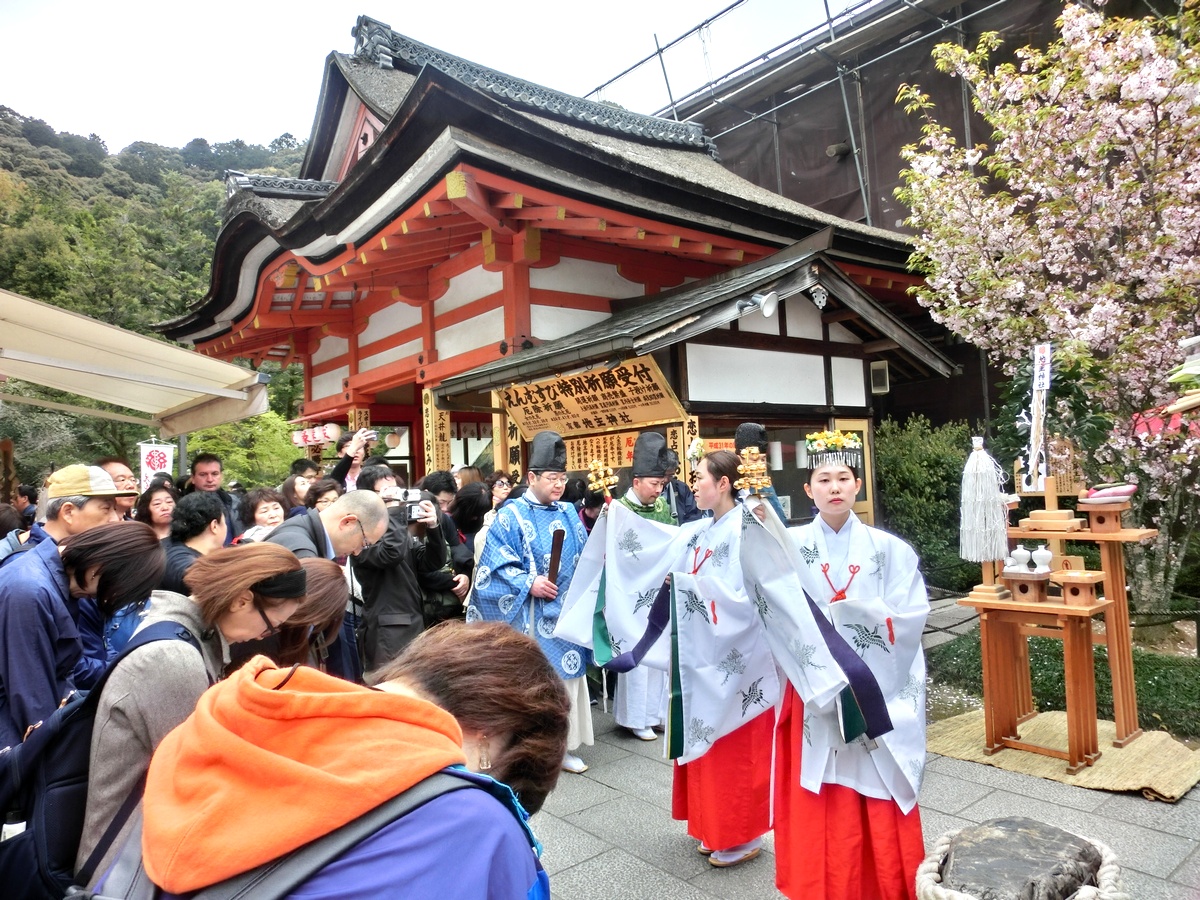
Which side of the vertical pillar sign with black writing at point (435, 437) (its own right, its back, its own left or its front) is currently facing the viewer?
front

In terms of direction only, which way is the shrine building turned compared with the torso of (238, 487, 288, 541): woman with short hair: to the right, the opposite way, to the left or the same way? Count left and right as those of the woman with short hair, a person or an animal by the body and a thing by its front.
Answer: to the right

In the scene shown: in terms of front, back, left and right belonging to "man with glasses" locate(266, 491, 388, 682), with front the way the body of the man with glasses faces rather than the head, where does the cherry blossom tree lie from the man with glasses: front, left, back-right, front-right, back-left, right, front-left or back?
front

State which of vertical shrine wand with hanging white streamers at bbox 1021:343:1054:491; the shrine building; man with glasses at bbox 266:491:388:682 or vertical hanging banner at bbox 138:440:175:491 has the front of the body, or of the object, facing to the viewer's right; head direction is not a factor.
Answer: the man with glasses

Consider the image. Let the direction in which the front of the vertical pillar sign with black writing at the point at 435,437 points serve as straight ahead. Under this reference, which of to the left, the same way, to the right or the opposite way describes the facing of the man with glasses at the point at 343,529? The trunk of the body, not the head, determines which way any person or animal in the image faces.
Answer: to the left

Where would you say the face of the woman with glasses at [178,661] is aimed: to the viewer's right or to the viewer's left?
to the viewer's right

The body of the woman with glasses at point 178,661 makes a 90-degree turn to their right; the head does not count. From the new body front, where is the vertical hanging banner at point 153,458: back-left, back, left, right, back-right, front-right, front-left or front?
back

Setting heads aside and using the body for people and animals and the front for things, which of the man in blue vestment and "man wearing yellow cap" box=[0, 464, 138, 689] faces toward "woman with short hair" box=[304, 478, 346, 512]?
the man wearing yellow cap

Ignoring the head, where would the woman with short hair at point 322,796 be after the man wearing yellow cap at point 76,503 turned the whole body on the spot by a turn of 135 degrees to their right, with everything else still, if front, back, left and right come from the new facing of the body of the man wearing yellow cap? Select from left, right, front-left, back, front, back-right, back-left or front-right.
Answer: front-left

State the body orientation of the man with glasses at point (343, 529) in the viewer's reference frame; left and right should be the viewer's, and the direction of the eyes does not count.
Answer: facing to the right of the viewer

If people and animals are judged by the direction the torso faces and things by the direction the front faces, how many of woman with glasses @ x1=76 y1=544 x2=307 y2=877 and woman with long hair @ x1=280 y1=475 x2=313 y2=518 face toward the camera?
0

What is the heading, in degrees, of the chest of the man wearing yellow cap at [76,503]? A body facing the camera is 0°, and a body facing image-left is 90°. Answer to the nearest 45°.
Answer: approximately 270°

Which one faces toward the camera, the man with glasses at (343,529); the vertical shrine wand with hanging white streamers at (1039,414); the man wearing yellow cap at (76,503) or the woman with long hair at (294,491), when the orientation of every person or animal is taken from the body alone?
the vertical shrine wand with hanging white streamers

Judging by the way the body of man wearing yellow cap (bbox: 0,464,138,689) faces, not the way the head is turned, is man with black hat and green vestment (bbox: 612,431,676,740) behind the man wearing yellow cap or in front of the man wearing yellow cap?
in front

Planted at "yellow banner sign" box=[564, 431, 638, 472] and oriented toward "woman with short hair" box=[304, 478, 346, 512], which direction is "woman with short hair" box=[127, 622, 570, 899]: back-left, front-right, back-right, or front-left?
front-left
